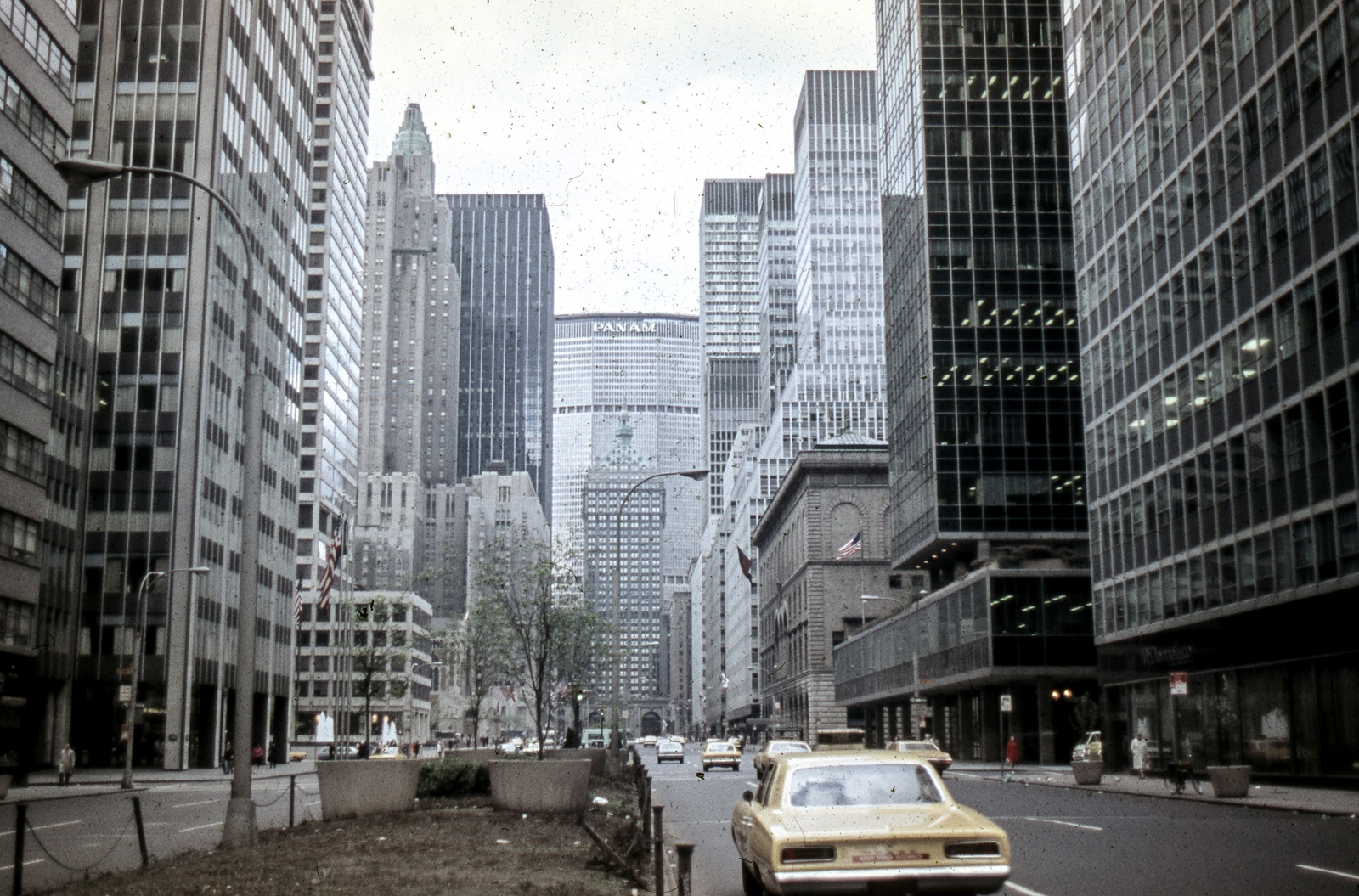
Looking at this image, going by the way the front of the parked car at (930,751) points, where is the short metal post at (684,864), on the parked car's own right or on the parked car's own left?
on the parked car's own left

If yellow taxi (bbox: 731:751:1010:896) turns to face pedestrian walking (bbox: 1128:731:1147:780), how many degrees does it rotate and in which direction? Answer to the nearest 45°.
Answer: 0° — it already faces them

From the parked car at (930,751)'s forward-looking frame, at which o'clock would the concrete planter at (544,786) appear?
The concrete planter is roughly at 8 o'clock from the parked car.

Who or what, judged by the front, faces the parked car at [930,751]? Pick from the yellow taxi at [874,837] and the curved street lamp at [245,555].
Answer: the yellow taxi

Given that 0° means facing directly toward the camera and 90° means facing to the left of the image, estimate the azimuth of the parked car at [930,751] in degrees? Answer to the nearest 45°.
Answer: approximately 135°

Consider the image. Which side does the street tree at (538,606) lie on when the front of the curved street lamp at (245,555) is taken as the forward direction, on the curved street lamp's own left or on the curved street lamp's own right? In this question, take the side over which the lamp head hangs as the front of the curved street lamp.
on the curved street lamp's own right

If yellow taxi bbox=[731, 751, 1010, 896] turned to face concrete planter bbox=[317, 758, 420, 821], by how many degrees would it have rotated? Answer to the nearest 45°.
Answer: approximately 45° to its left

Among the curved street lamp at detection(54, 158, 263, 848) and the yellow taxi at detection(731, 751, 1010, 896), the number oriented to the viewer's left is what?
1

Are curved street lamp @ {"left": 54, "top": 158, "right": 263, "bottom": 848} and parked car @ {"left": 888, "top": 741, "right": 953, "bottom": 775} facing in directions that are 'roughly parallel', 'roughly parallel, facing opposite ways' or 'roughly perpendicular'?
roughly perpendicular

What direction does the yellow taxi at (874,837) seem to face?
away from the camera

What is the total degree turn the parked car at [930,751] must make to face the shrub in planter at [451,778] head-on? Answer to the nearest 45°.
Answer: approximately 90° to its left

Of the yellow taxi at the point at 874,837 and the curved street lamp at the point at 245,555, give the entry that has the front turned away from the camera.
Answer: the yellow taxi

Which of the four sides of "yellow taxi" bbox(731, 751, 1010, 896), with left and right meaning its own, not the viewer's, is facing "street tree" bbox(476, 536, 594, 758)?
front

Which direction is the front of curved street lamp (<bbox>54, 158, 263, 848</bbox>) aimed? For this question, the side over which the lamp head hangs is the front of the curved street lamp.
to the viewer's left
